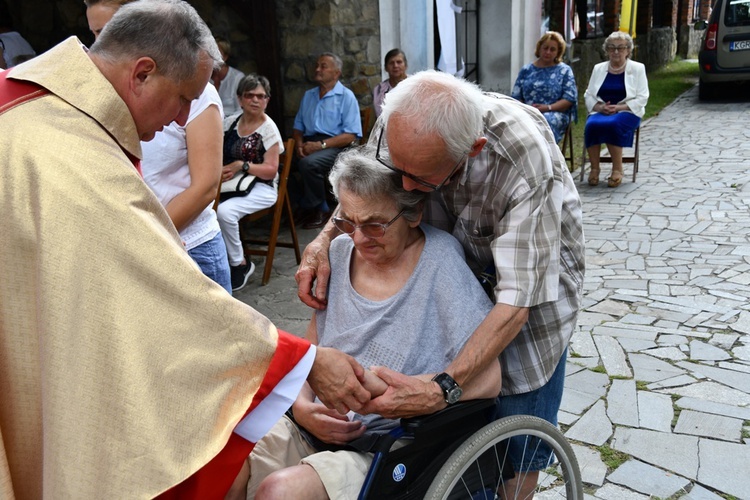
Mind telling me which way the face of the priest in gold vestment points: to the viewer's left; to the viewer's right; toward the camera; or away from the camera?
to the viewer's right

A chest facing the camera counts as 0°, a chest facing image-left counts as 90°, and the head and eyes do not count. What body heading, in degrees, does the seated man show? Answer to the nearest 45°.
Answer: approximately 45°

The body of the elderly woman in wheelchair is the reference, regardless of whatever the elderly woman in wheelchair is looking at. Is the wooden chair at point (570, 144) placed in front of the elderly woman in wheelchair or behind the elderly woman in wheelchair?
behind

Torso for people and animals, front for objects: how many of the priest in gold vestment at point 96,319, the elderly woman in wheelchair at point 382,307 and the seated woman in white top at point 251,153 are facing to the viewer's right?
1

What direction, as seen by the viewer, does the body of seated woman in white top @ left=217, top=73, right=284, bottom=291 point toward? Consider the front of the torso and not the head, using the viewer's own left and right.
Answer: facing the viewer and to the left of the viewer

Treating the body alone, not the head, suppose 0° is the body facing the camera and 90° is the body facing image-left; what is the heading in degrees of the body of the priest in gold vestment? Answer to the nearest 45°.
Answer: approximately 270°

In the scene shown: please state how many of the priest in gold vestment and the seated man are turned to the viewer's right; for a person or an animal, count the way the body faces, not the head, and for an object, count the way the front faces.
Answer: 1

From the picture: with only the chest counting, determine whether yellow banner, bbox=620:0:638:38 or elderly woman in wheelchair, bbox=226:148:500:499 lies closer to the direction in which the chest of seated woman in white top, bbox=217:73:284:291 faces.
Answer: the elderly woman in wheelchair

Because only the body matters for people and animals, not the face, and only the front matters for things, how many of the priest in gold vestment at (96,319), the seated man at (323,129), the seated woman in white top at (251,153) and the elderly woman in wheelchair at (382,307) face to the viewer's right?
1

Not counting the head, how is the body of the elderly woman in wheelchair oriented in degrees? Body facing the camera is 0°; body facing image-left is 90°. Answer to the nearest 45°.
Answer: approximately 45°

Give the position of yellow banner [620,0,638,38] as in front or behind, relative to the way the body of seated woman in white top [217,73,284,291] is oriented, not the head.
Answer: behind

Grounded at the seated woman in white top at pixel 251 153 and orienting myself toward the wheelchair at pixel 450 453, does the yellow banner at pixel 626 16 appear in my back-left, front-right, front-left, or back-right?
back-left

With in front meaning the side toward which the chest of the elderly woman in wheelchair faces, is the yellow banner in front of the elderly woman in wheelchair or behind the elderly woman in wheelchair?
behind
